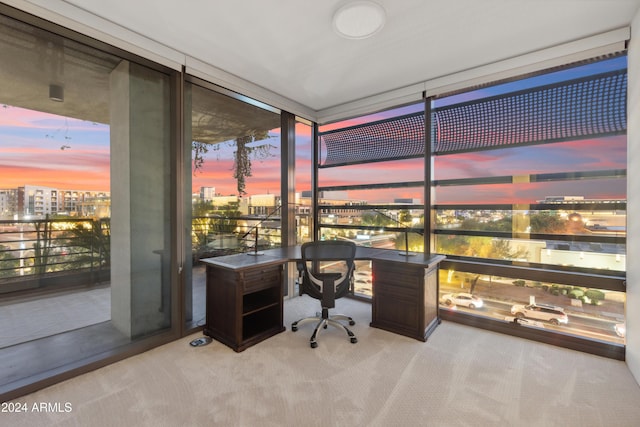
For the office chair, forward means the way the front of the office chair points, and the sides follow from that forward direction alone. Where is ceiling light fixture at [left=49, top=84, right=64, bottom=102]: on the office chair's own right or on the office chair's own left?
on the office chair's own left

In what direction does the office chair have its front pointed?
away from the camera

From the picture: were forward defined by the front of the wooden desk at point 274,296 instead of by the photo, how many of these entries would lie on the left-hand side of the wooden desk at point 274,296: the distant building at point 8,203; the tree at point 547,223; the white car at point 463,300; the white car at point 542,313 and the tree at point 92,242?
3

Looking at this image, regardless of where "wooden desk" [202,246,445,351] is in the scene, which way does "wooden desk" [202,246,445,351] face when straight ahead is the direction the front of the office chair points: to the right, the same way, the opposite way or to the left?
the opposite way

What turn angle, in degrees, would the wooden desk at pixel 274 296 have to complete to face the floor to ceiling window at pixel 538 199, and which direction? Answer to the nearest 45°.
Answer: approximately 90° to its left
